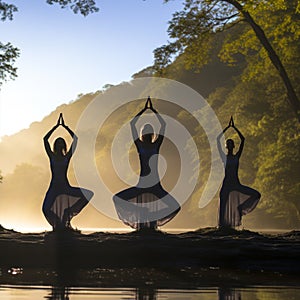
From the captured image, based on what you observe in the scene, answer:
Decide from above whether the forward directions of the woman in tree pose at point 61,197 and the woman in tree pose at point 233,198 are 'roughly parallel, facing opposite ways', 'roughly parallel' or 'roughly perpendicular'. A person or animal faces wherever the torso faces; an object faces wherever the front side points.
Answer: roughly parallel
